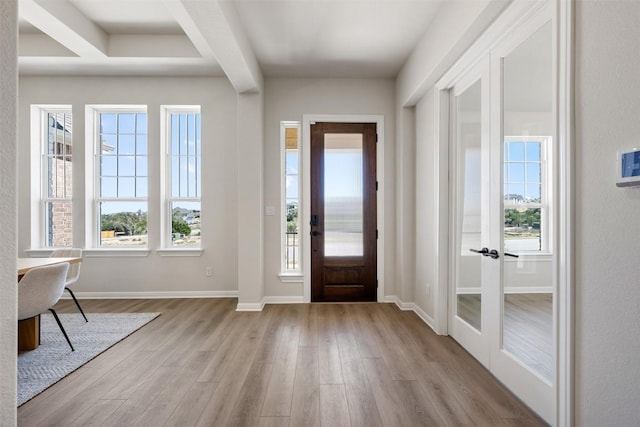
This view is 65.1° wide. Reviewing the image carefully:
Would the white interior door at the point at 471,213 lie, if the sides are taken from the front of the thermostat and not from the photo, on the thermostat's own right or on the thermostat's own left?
on the thermostat's own right

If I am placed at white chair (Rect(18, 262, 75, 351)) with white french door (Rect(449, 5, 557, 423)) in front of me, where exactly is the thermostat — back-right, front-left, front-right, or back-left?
front-right

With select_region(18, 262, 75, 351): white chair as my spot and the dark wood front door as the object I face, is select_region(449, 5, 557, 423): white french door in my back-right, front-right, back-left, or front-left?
front-right

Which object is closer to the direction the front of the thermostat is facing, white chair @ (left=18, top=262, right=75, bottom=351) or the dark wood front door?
the white chair

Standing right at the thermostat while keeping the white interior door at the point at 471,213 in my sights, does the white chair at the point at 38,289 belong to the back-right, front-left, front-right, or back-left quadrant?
front-left

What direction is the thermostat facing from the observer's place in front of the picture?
facing the viewer and to the left of the viewer

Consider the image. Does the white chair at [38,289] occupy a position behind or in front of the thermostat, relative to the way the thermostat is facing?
in front

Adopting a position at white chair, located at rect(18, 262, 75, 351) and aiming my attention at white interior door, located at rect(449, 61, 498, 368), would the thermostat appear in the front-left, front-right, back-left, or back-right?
front-right

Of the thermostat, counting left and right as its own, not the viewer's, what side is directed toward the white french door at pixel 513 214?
right

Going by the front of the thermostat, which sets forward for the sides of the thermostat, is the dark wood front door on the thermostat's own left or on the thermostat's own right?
on the thermostat's own right

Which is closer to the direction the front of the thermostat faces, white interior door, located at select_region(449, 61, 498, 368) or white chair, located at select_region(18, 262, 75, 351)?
the white chair
